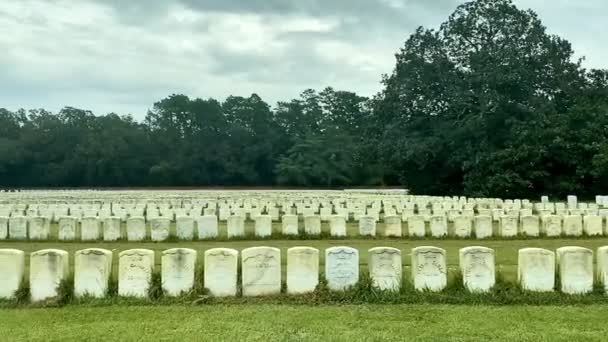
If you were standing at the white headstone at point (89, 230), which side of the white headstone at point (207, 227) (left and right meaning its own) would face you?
right

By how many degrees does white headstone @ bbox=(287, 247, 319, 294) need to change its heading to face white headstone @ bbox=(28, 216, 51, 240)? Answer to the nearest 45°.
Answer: approximately 135° to its right

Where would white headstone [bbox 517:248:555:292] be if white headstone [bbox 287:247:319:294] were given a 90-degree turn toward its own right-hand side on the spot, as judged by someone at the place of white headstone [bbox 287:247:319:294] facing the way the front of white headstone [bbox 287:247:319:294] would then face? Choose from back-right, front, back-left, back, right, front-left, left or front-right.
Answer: back

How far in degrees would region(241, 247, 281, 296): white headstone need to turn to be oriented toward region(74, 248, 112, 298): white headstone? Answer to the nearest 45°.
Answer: approximately 90° to its right

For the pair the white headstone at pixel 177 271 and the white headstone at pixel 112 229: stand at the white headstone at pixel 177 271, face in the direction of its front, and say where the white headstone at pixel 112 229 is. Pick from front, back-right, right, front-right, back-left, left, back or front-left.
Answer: back

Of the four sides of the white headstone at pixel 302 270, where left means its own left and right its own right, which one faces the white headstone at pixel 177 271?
right

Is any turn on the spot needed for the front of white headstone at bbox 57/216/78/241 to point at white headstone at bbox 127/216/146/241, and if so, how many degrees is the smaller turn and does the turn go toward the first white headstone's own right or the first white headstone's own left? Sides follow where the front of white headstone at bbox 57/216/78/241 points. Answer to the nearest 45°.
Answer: approximately 45° to the first white headstone's own left

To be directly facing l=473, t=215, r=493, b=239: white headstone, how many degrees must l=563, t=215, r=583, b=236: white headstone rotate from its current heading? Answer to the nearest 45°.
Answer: approximately 45° to its right

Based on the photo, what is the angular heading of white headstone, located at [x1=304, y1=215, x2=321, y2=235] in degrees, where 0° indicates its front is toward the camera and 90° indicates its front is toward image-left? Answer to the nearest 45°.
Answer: approximately 0°
